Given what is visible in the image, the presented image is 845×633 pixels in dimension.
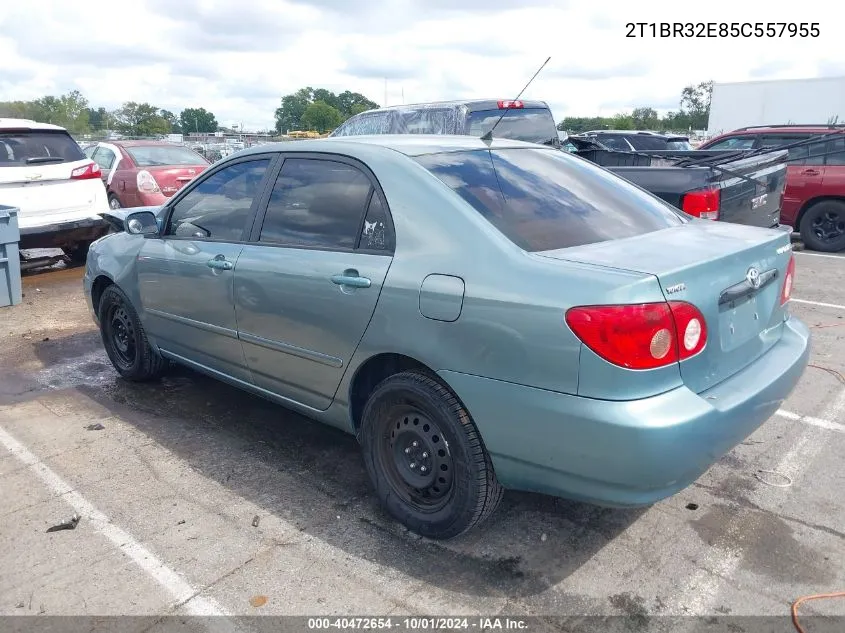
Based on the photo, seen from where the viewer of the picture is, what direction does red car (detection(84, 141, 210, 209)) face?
facing away from the viewer and to the left of the viewer

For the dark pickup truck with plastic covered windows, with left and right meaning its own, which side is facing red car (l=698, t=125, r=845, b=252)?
right

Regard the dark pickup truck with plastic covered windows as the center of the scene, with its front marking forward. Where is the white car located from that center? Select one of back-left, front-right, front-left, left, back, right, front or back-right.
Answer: front-left

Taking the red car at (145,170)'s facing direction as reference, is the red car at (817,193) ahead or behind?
behind

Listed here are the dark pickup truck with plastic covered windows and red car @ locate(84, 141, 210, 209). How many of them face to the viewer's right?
0

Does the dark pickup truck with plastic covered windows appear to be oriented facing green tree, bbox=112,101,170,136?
yes

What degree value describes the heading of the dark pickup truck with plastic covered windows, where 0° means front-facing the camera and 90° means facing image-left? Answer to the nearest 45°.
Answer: approximately 135°

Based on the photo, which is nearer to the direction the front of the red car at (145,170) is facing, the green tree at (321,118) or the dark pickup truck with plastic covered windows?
the green tree

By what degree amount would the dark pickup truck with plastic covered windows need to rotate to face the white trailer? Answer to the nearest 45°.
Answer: approximately 45° to its right

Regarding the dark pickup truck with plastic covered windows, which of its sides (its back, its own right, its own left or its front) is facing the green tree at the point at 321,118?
front

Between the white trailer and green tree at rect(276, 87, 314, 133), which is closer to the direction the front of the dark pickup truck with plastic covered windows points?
the green tree
